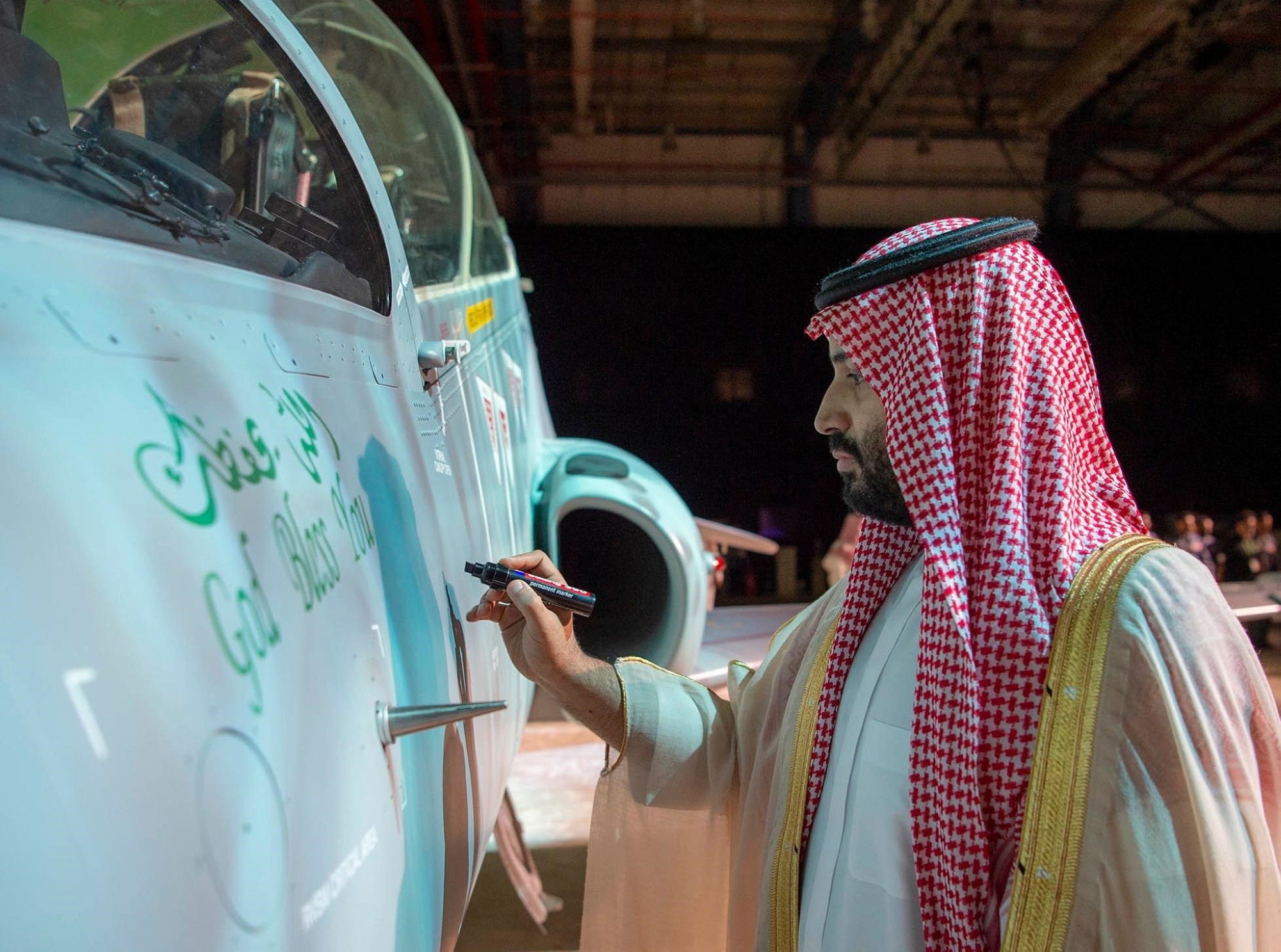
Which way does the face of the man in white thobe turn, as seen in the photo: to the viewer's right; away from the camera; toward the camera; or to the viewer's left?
to the viewer's left

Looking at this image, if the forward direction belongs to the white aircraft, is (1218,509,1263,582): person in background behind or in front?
behind

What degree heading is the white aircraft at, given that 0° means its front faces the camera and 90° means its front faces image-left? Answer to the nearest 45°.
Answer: approximately 45°

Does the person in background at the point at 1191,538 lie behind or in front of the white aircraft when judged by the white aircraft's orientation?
behind

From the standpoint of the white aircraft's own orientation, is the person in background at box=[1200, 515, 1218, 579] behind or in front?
behind
